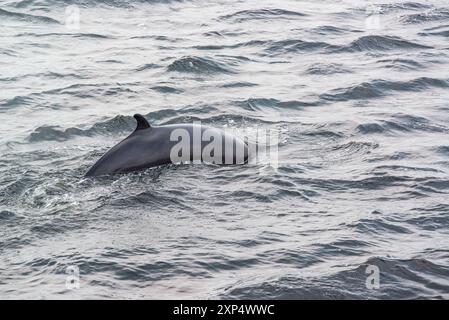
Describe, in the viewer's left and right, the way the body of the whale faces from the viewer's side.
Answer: facing to the right of the viewer
